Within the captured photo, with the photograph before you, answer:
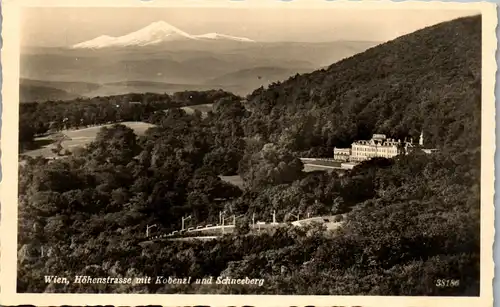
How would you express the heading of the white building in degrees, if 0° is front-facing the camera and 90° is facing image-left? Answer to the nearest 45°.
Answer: approximately 0°
